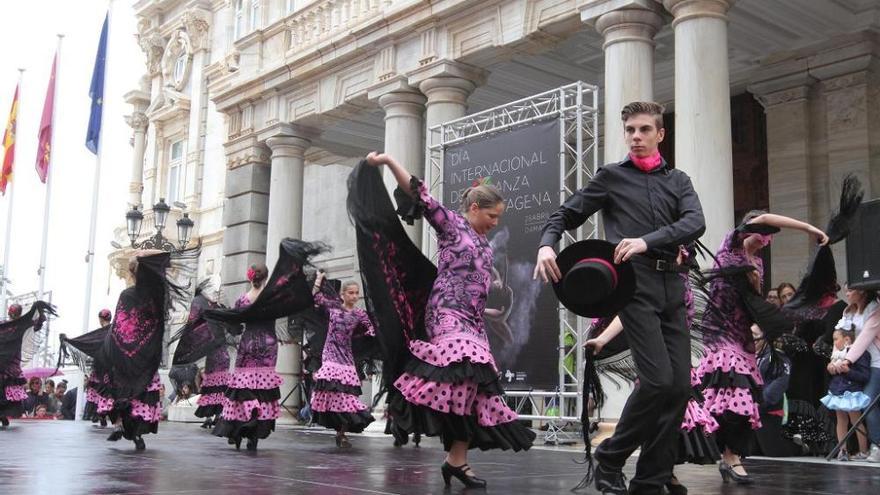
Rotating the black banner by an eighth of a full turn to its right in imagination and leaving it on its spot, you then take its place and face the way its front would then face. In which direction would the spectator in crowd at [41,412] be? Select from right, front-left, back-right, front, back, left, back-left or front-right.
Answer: front-right

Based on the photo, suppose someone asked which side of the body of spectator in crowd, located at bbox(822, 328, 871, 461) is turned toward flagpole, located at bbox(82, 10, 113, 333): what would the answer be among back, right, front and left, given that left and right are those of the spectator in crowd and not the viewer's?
right

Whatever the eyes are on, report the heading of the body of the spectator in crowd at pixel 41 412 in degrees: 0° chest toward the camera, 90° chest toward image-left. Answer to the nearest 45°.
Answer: approximately 0°

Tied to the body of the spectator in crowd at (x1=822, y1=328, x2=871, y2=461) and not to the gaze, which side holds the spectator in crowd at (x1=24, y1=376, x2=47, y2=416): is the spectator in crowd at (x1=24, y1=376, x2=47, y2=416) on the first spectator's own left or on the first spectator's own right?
on the first spectator's own right

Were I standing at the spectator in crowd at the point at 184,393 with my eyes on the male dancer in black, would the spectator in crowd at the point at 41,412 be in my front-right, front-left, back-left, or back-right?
back-right

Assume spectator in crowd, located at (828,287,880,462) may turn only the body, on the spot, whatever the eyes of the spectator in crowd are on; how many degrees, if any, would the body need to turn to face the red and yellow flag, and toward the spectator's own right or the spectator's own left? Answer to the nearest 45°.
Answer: approximately 90° to the spectator's own right

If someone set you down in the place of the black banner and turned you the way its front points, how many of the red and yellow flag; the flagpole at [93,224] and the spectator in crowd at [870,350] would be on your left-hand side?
1

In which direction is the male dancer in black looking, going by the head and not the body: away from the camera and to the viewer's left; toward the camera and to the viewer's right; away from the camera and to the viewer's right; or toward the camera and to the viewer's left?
toward the camera and to the viewer's left

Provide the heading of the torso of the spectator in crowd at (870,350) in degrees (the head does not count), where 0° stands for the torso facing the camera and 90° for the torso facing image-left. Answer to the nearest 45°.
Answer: approximately 45°

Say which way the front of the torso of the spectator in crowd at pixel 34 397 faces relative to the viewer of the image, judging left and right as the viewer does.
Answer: facing the viewer and to the right of the viewer

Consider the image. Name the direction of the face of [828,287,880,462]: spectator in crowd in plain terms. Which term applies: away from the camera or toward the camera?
toward the camera

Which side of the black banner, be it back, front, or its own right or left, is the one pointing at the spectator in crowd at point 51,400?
right

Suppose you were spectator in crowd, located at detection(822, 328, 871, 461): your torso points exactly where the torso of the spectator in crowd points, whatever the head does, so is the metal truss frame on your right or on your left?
on your right
